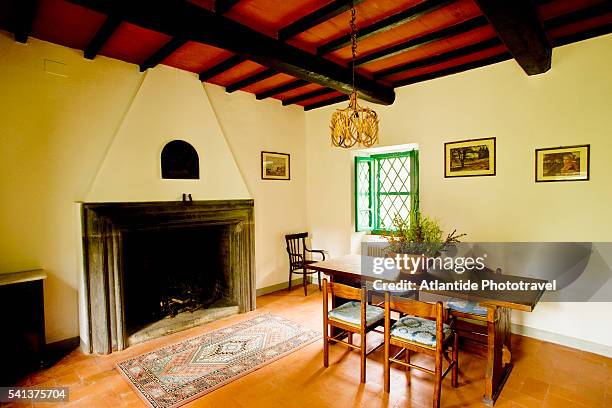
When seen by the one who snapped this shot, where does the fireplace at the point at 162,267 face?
facing the viewer and to the right of the viewer

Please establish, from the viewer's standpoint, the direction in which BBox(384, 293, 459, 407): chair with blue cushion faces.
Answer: facing away from the viewer and to the right of the viewer

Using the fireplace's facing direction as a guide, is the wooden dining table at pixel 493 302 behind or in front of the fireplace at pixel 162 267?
in front

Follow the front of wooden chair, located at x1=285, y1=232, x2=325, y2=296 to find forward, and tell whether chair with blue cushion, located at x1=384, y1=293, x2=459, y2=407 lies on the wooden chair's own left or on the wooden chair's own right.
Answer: on the wooden chair's own right

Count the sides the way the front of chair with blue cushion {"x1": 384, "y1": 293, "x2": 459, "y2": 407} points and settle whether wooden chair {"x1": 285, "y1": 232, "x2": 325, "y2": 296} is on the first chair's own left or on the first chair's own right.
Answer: on the first chair's own left

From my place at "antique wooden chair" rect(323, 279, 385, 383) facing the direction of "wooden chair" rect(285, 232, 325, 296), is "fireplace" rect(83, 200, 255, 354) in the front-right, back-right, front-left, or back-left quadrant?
front-left

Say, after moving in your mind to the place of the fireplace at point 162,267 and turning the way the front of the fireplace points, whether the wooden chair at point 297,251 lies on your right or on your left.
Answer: on your left

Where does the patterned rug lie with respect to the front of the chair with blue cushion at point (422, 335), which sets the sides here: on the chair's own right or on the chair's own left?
on the chair's own left

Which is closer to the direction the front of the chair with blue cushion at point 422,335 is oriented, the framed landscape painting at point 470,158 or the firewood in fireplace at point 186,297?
the framed landscape painting

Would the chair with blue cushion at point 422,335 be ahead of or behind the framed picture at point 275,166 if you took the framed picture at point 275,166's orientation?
ahead

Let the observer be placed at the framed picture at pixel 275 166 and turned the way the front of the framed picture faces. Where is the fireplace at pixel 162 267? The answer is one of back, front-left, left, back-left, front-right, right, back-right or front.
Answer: right
